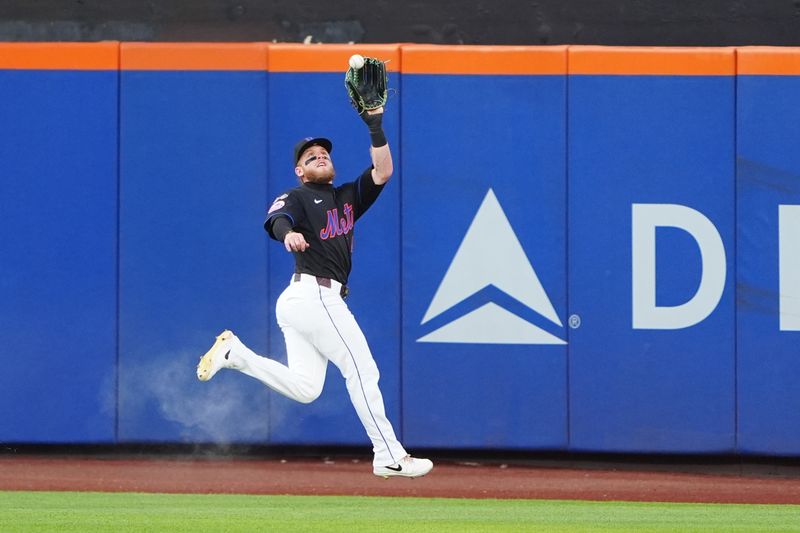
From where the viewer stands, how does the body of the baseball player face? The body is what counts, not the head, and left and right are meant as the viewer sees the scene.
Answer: facing the viewer and to the right of the viewer

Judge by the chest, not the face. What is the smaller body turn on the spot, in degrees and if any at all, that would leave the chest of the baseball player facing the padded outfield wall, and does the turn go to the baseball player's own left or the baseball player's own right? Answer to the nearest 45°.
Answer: approximately 135° to the baseball player's own left

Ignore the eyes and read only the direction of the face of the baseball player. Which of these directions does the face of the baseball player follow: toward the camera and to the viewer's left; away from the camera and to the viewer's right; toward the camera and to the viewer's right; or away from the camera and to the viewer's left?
toward the camera and to the viewer's right

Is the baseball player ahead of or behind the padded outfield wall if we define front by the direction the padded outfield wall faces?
ahead

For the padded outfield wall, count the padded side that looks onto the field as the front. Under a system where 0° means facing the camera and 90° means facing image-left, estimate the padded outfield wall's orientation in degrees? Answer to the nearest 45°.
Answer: approximately 0°

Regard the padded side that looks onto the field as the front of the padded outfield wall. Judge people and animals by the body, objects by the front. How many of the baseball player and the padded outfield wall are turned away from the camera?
0
